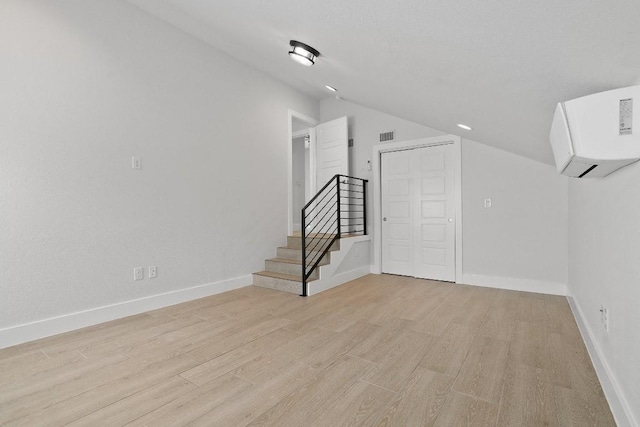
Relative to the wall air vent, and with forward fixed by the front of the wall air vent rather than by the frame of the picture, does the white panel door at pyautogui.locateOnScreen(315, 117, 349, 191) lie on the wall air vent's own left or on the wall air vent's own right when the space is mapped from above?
on the wall air vent's own right

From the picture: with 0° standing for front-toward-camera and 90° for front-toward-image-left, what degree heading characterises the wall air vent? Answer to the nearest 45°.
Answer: approximately 45°

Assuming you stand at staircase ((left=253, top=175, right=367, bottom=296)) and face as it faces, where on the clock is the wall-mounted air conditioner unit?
The wall-mounted air conditioner unit is roughly at 10 o'clock from the staircase.

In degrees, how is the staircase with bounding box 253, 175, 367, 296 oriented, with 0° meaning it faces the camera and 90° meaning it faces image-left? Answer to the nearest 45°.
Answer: approximately 45°

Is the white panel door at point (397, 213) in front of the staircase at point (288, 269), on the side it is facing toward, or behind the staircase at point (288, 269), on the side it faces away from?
behind

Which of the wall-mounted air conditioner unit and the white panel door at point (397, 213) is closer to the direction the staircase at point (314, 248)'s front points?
the wall-mounted air conditioner unit
